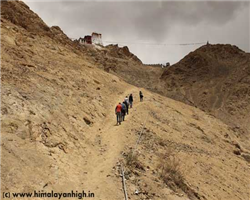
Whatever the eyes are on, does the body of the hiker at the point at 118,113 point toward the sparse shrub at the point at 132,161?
no

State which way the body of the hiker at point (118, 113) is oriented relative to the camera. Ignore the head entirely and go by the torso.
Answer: away from the camera
